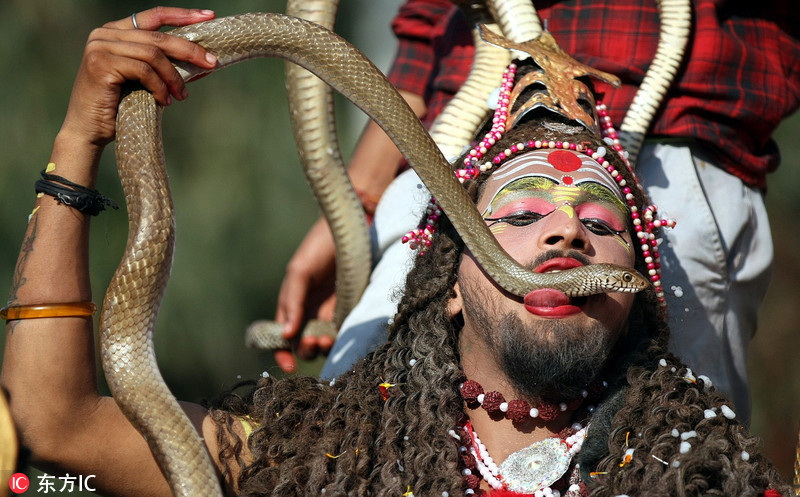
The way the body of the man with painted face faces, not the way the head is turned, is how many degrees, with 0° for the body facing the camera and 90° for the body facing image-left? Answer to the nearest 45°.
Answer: approximately 0°
